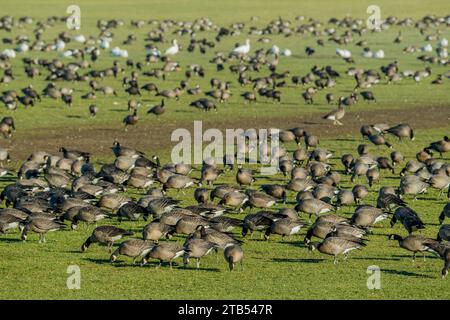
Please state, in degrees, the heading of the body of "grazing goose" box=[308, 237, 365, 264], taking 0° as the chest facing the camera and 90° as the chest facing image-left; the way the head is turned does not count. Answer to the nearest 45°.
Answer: approximately 90°

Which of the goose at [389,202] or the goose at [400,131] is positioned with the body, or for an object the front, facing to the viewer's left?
the goose at [389,202]

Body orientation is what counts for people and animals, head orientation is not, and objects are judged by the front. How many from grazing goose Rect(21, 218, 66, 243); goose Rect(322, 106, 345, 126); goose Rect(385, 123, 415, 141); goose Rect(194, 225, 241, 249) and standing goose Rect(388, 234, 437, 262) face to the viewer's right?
2

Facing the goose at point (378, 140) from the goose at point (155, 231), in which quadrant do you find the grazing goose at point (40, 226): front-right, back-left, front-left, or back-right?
back-left

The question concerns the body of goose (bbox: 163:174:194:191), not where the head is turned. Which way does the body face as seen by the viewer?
to the viewer's left

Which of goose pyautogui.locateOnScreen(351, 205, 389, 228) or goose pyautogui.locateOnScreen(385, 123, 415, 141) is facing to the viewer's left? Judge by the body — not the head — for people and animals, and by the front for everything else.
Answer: goose pyautogui.locateOnScreen(351, 205, 389, 228)

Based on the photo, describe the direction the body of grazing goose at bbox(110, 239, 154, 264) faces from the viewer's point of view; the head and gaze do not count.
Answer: to the viewer's left

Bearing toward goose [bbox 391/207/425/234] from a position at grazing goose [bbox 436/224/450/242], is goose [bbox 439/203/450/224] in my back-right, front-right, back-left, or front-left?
front-right

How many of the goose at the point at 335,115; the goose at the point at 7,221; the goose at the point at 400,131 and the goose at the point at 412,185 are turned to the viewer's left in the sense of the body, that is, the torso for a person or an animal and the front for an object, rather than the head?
2
